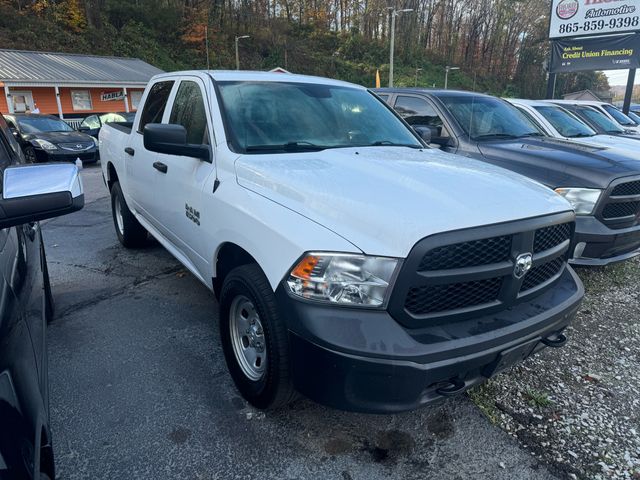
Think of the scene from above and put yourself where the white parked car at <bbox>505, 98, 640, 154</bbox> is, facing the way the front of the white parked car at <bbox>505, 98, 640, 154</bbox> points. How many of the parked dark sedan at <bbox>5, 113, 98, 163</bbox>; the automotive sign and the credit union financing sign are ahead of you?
0

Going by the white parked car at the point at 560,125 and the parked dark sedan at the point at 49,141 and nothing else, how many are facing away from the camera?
0

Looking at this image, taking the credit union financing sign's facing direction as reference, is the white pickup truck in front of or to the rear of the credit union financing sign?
in front

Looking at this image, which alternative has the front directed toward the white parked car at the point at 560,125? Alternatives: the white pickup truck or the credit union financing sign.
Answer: the credit union financing sign

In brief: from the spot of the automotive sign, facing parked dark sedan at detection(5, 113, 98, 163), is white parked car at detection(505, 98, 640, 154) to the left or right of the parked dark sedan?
left

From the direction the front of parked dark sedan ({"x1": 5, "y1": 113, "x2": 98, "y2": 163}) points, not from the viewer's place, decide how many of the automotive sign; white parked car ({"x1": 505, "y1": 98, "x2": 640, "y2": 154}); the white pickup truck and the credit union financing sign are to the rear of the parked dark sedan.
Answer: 0

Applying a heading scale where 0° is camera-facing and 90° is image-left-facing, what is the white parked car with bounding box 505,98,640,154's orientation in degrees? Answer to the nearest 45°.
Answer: approximately 315°

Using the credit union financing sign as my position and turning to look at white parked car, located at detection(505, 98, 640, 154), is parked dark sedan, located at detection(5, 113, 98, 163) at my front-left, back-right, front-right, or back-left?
front-right

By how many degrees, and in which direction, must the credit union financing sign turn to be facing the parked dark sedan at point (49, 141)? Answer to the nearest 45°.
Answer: approximately 45° to its right

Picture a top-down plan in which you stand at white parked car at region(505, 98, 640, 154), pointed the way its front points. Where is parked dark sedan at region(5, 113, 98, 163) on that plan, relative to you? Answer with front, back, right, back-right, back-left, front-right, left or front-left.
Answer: back-right

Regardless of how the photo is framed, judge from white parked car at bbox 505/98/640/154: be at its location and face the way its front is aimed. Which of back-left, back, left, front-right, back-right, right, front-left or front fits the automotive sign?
back-left

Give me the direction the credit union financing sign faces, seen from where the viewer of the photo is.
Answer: facing the viewer

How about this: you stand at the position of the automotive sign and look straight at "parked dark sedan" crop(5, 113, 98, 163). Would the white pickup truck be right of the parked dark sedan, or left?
left

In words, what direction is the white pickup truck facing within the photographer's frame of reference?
facing the viewer and to the right of the viewer

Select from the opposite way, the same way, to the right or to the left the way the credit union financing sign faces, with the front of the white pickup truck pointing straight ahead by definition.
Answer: to the right

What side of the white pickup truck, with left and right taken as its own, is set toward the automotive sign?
left

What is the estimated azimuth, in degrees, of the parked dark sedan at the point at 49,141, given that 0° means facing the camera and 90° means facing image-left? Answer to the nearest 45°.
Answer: approximately 315°

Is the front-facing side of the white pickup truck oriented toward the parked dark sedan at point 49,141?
no
